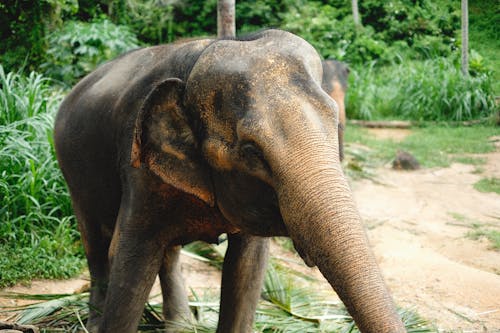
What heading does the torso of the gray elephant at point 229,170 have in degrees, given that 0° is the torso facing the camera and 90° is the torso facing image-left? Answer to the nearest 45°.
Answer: approximately 315°

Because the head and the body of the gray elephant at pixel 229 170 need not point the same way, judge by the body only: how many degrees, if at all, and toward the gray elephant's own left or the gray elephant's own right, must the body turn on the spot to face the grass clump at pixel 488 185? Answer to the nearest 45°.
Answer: approximately 90° to the gray elephant's own left

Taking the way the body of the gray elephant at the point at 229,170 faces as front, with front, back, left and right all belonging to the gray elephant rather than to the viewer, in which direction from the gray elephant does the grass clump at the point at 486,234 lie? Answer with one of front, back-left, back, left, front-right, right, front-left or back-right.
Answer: left

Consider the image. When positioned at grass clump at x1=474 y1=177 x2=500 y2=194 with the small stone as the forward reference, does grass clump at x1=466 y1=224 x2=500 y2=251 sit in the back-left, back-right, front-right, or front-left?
back-left
